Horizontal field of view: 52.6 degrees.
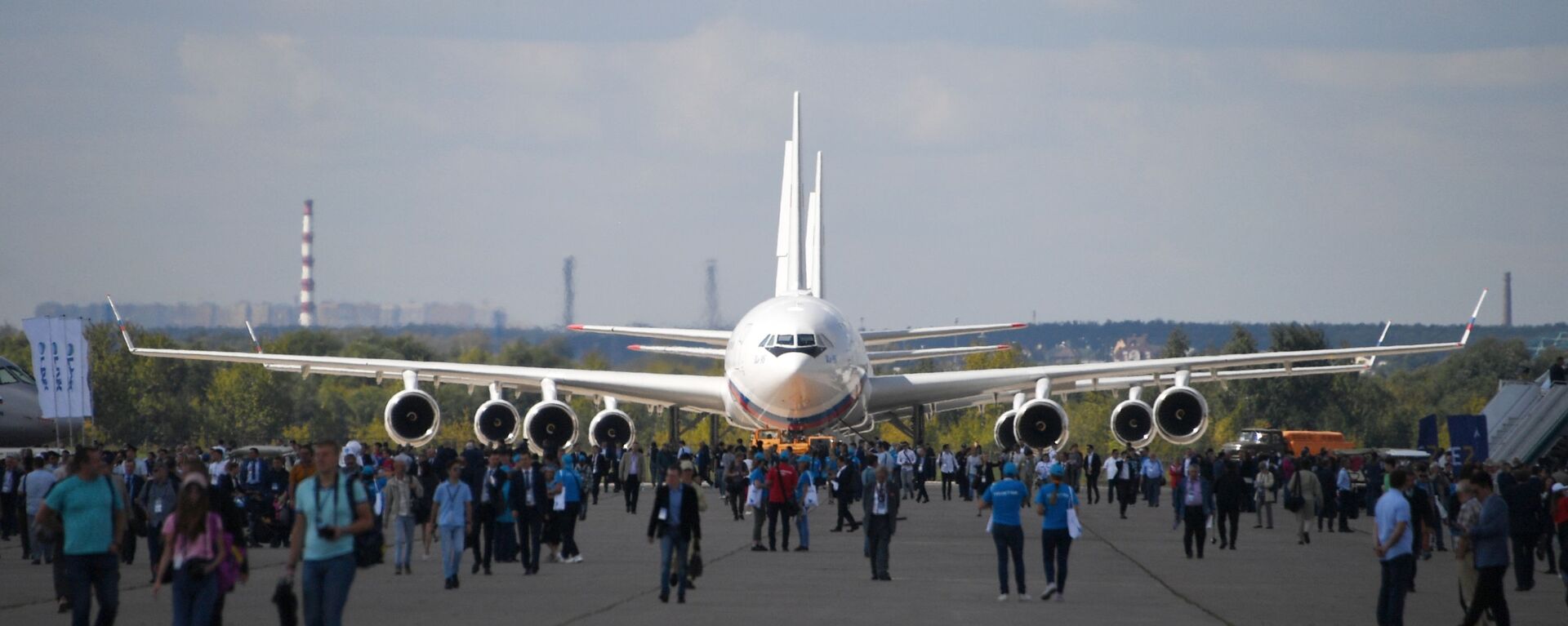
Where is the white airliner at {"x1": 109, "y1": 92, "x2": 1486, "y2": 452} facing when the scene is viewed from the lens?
facing the viewer

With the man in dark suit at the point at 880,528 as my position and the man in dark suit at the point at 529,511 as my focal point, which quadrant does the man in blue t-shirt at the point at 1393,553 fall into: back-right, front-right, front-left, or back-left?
back-left

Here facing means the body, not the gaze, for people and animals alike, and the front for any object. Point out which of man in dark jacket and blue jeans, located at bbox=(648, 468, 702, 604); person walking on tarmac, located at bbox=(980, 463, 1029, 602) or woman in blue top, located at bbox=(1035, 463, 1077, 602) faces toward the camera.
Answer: the man in dark jacket and blue jeans

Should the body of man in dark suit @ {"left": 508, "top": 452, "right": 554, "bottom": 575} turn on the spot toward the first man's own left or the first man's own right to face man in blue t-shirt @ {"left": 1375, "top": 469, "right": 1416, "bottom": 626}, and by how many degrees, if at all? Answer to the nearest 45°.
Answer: approximately 45° to the first man's own left

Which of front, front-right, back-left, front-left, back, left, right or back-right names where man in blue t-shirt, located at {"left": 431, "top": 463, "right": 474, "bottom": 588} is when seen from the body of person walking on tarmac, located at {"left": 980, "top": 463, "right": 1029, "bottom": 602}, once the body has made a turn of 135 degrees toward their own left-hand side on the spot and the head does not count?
front-right

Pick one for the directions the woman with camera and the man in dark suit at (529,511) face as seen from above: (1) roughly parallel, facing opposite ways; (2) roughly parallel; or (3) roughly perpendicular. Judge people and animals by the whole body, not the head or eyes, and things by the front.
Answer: roughly parallel

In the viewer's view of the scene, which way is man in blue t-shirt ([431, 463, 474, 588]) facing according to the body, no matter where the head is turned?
toward the camera

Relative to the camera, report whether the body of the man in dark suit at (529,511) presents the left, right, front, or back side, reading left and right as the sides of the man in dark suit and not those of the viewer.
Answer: front

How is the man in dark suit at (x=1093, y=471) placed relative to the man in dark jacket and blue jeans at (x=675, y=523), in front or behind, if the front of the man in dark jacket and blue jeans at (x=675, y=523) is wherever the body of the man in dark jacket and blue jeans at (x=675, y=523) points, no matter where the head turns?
behind

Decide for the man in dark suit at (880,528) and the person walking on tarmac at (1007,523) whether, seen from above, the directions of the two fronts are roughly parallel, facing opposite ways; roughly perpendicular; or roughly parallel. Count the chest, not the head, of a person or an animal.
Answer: roughly parallel, facing opposite ways

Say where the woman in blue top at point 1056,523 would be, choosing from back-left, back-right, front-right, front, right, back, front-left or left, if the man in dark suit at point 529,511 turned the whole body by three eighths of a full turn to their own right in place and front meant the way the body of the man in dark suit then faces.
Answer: back

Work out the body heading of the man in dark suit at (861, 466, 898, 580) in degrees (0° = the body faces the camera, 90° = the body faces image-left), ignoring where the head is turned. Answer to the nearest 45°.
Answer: approximately 0°

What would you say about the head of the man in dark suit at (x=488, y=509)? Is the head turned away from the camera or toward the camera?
toward the camera

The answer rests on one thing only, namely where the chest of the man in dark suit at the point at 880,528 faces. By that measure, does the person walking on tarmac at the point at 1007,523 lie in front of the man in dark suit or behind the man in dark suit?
in front

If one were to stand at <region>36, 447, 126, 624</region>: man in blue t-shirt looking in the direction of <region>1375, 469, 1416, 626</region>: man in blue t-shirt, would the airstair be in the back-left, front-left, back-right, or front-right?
front-left

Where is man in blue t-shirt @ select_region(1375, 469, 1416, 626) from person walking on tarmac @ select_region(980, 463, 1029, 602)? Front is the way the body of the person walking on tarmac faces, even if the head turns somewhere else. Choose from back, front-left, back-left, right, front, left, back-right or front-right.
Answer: back-right

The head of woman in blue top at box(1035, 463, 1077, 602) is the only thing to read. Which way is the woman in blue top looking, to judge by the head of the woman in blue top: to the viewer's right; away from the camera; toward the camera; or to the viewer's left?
away from the camera

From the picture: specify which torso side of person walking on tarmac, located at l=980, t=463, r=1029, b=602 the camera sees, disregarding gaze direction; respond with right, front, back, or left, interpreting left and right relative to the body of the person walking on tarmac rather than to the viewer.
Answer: back
